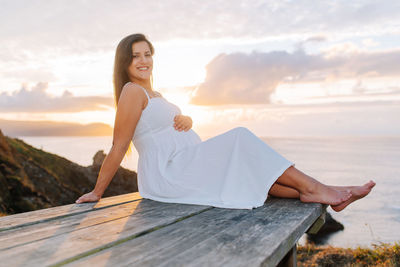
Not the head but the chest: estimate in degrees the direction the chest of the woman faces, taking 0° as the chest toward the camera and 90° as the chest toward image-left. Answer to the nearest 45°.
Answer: approximately 270°
